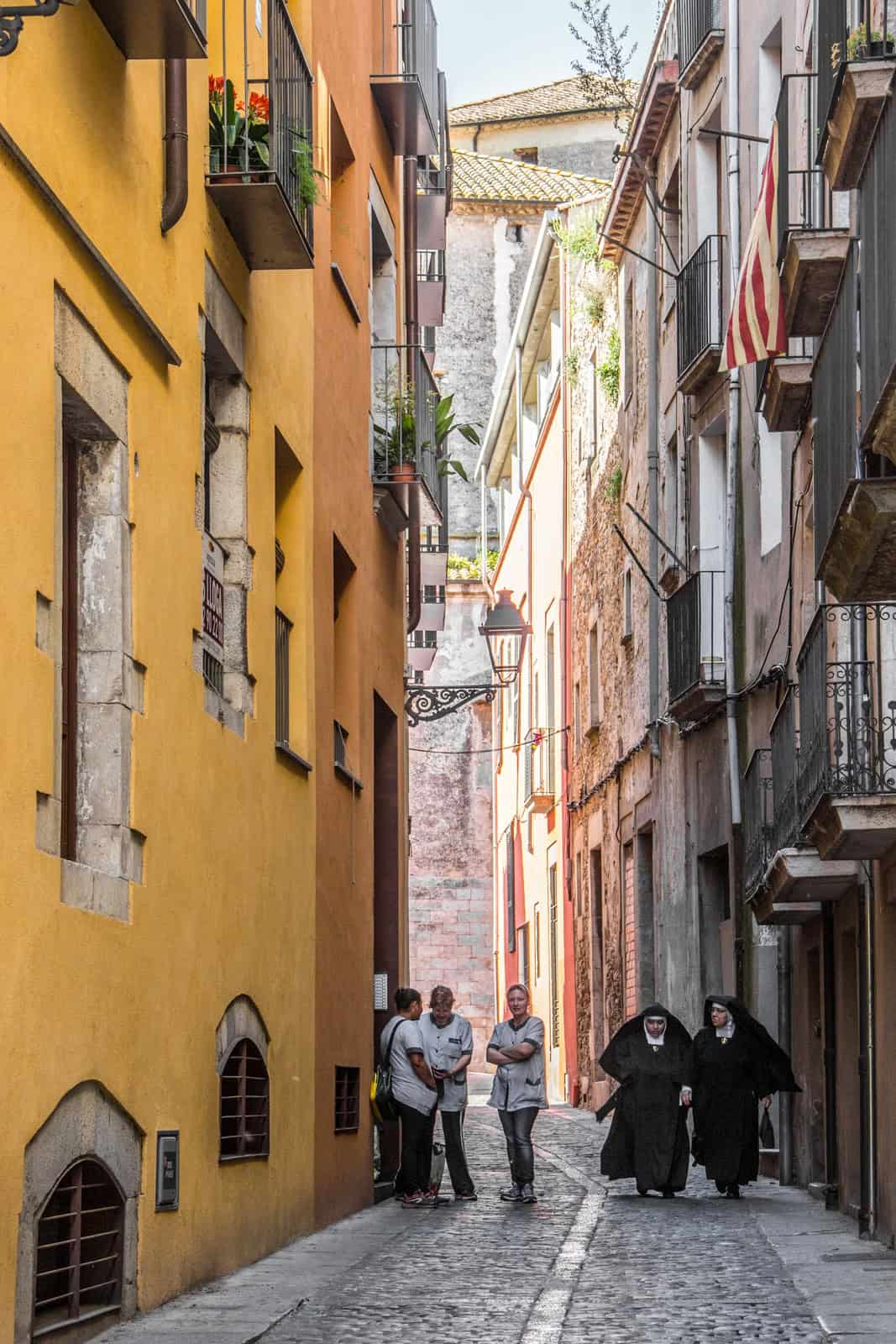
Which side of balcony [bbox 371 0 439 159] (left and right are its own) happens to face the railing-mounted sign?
right

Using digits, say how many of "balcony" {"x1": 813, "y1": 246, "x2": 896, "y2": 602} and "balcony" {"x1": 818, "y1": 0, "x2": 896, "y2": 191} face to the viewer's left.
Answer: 2

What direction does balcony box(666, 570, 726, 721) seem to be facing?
to the viewer's left

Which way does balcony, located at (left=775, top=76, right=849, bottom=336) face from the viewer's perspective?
to the viewer's left

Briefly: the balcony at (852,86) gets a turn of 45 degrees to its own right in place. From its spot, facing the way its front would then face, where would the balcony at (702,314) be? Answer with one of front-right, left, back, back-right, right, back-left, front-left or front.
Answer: front-right

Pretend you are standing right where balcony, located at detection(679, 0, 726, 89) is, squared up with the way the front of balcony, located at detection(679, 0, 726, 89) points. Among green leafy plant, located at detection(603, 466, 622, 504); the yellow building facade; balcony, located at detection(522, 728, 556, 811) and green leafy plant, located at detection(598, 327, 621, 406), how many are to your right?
3

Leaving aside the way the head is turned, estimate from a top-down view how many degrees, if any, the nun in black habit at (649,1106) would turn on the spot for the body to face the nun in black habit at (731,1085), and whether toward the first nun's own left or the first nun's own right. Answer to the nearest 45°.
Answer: approximately 90° to the first nun's own left

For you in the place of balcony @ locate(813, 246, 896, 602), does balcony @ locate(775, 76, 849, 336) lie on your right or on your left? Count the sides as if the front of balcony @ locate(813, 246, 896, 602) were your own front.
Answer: on your right

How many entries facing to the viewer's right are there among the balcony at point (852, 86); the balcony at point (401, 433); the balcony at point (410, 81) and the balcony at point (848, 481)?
2

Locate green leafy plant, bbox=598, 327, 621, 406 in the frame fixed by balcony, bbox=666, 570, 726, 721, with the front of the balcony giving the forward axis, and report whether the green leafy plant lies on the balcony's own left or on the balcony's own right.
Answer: on the balcony's own right

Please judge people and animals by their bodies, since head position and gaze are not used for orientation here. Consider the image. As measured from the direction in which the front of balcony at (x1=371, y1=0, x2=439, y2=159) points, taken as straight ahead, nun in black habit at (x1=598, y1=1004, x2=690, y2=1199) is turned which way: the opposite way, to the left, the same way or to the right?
to the right

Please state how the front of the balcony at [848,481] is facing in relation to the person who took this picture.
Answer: facing to the left of the viewer
